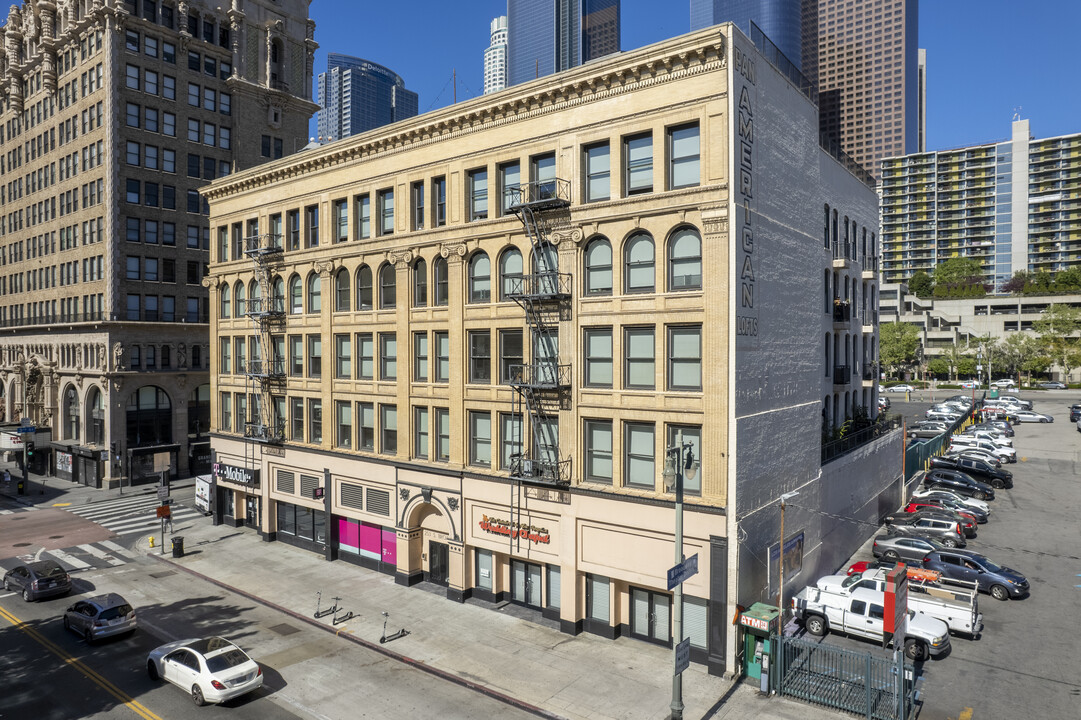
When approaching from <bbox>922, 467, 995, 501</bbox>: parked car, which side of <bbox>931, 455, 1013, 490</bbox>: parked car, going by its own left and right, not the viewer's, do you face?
right

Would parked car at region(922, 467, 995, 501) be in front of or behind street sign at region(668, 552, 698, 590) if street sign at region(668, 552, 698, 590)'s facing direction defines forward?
behind

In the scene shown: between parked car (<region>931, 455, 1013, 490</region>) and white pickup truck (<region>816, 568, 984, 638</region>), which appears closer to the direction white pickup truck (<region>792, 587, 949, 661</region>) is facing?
the white pickup truck

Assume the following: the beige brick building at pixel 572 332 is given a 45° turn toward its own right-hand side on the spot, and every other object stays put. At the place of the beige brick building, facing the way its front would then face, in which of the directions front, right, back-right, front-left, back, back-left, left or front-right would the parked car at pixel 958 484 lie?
back-right

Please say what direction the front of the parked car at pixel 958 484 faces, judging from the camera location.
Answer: facing the viewer and to the right of the viewer

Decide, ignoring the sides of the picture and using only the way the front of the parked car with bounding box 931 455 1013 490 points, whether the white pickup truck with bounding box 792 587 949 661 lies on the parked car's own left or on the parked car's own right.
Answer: on the parked car's own right

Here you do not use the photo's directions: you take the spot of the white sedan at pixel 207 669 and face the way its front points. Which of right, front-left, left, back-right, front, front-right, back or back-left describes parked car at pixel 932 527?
back-right

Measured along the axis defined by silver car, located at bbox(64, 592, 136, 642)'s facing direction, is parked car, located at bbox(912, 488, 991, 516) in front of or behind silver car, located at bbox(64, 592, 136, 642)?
behind

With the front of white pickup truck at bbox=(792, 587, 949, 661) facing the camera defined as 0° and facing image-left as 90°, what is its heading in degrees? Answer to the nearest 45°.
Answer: approximately 315°

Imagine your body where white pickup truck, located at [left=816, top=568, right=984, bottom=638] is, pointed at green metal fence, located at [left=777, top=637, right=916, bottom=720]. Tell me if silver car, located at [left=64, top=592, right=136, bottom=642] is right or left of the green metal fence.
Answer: right
